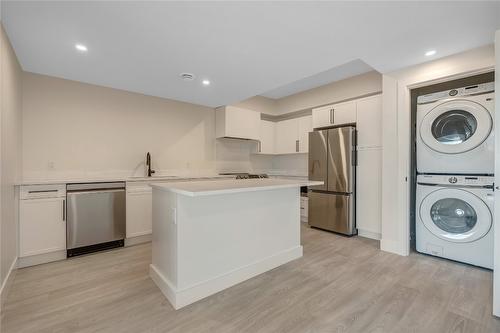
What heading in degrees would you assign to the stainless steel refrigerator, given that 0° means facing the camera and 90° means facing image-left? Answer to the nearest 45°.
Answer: approximately 45°

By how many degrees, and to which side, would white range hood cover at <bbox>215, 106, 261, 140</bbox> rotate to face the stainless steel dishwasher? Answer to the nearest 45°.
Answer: approximately 90° to its right

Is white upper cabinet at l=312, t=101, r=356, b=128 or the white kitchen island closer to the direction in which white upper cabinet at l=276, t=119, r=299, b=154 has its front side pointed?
the white kitchen island

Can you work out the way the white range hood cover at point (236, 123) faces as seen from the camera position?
facing the viewer and to the right of the viewer

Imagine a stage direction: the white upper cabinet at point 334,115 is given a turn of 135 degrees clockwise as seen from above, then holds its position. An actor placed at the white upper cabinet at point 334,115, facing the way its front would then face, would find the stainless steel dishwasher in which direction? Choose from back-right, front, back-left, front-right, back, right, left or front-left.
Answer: back-left

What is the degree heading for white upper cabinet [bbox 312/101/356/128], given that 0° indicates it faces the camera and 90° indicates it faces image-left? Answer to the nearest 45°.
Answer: approximately 45°

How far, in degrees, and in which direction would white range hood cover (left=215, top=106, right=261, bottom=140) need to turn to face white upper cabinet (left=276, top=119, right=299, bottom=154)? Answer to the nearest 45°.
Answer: approximately 45° to its left

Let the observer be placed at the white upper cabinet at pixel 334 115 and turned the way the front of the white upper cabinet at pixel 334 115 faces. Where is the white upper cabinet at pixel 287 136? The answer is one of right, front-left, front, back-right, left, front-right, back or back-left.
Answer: right

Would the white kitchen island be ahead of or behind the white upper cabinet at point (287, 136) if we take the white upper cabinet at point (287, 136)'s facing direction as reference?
ahead

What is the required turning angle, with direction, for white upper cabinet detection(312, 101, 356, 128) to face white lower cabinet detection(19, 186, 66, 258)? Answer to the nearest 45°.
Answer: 0° — it already faces it
